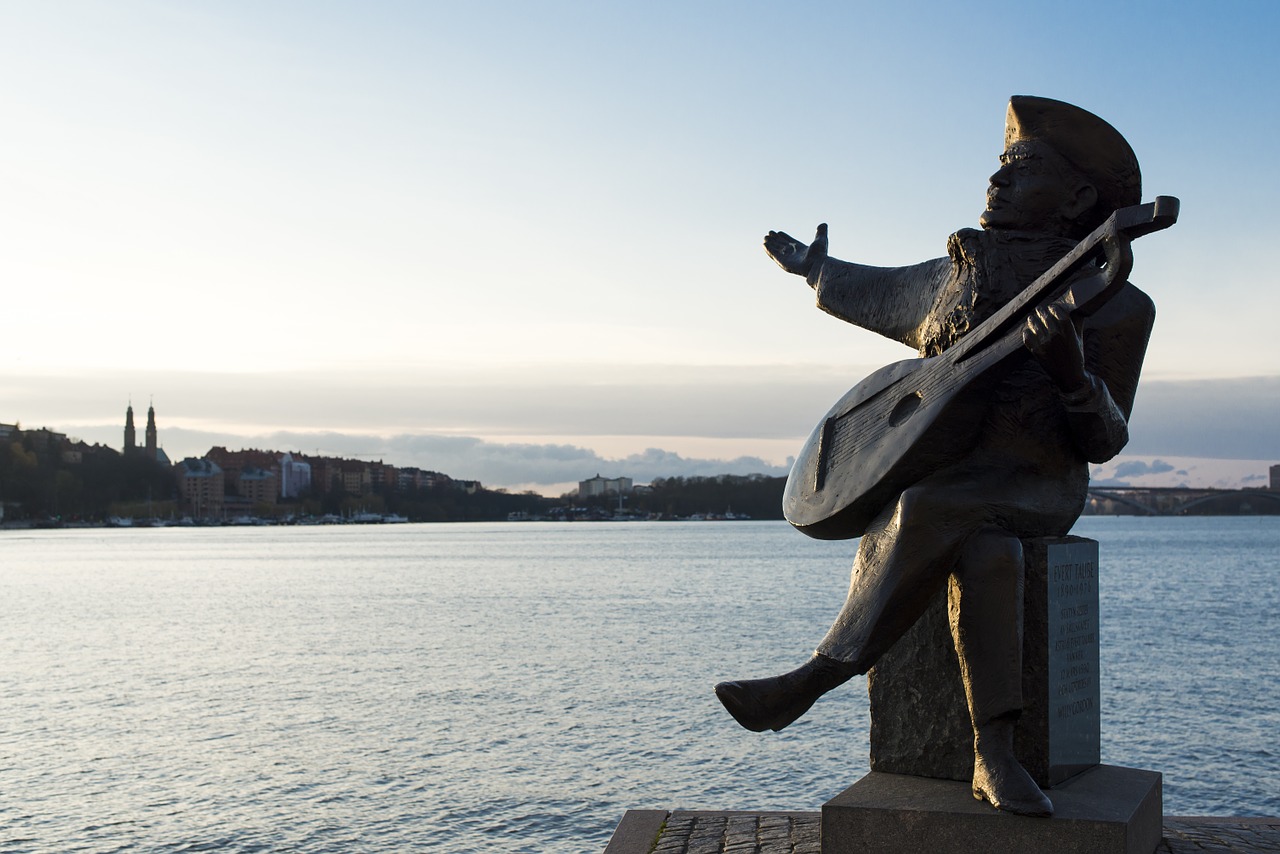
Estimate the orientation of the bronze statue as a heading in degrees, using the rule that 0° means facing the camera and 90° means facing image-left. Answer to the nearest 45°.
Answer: approximately 45°
